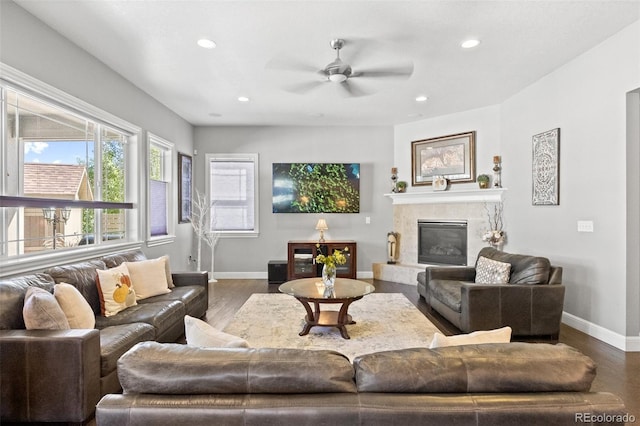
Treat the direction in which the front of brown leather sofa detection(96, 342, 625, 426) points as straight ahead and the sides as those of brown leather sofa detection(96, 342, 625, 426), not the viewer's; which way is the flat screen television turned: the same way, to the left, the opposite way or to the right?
the opposite way

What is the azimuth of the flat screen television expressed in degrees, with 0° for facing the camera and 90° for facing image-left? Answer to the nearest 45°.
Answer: approximately 0°

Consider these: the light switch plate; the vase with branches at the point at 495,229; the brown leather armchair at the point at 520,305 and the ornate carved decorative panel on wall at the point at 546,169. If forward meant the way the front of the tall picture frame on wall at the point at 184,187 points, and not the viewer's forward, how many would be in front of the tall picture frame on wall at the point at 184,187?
4

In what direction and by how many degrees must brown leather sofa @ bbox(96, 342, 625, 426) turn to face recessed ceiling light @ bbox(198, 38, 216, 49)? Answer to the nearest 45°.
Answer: approximately 45° to its left

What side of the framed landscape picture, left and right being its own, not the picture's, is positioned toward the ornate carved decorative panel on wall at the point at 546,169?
left

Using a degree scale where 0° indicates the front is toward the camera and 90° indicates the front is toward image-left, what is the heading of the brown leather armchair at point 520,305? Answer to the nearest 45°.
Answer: approximately 90°

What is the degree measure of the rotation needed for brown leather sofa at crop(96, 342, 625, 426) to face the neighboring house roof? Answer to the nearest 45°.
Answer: approximately 45° to its left

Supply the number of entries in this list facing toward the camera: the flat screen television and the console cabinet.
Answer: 2

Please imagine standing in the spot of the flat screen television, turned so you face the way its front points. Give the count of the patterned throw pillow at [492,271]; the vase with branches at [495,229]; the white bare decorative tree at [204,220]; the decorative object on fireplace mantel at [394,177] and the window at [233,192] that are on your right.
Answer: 2

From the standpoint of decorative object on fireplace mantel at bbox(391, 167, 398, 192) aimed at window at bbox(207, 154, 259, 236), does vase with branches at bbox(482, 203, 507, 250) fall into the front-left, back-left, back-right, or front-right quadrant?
back-left

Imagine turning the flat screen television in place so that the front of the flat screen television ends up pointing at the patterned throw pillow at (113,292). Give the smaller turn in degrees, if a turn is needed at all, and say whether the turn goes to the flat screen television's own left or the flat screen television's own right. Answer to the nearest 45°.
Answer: approximately 45° to the flat screen television's own right

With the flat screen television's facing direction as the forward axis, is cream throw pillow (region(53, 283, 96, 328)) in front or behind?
in front
